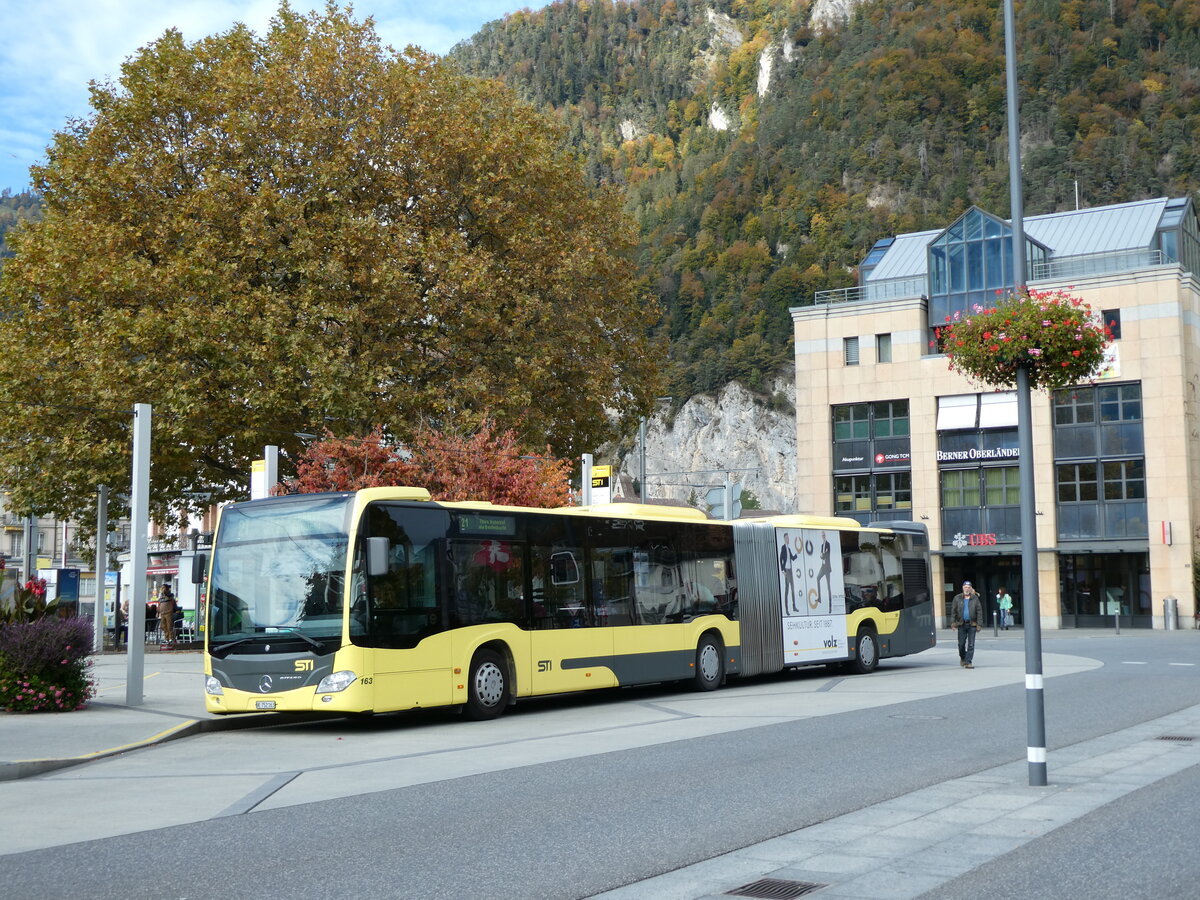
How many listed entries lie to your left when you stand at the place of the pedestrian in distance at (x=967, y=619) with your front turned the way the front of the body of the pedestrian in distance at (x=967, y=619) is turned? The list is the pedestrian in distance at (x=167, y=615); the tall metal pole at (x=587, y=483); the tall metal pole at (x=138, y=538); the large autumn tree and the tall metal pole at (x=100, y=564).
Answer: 0

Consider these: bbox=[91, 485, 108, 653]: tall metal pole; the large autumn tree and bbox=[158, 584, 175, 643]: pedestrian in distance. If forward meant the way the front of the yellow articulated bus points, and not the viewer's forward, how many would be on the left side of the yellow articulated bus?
0

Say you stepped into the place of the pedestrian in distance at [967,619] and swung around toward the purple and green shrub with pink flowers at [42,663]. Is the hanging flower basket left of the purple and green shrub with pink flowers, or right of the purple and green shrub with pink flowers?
left

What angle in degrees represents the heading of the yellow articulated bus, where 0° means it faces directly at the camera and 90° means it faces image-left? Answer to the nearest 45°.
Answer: approximately 45°

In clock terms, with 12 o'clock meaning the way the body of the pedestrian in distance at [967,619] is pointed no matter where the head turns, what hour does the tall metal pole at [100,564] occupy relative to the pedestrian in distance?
The tall metal pole is roughly at 3 o'clock from the pedestrian in distance.

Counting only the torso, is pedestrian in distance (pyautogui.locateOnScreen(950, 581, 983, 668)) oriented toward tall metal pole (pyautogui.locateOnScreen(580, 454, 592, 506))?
no

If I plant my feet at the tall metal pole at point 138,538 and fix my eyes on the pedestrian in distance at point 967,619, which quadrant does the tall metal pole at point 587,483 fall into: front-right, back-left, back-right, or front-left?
front-left

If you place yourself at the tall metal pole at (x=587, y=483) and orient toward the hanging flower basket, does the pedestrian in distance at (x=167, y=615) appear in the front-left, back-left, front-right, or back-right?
back-right

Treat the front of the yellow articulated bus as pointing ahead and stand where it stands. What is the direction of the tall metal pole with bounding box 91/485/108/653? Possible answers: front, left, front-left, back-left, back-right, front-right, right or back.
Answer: right

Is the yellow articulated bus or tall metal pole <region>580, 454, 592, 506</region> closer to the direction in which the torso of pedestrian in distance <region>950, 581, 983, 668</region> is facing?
the yellow articulated bus

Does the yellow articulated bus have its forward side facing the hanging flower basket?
no

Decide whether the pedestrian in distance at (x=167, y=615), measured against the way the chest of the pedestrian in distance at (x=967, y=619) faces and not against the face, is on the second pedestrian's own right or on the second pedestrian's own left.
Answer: on the second pedestrian's own right

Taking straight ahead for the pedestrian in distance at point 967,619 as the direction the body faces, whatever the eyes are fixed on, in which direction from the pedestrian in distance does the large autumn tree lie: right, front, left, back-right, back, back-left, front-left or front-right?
right

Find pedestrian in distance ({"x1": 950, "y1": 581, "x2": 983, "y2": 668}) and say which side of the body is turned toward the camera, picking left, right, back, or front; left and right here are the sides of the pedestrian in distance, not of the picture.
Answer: front

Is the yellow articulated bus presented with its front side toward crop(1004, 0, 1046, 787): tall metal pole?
no

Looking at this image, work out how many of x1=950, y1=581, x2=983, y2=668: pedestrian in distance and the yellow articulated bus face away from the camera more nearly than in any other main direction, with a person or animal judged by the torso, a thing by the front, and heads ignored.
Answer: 0

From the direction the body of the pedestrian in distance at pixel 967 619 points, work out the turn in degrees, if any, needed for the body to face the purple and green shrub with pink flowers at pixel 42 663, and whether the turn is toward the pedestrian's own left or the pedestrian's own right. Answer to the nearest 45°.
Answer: approximately 45° to the pedestrian's own right

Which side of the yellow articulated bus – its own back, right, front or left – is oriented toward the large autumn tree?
right

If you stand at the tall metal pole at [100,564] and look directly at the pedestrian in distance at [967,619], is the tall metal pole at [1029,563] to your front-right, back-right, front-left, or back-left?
front-right
